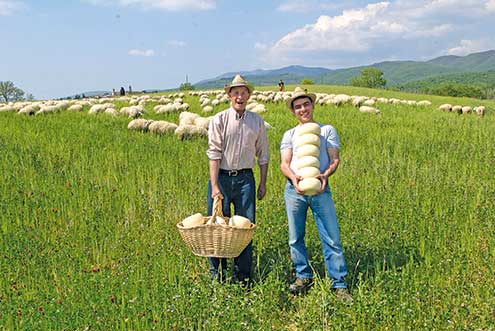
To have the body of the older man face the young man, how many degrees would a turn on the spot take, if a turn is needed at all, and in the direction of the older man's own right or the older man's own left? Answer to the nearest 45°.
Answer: approximately 90° to the older man's own left

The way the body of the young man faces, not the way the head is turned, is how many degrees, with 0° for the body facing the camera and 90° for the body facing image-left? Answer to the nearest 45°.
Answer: approximately 0°

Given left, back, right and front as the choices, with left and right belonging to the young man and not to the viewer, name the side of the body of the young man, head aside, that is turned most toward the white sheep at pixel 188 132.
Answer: back

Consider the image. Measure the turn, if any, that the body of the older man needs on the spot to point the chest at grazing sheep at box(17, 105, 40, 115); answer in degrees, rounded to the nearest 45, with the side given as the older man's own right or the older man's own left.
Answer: approximately 135° to the older man's own right

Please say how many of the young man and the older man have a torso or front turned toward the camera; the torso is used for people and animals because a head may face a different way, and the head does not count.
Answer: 2

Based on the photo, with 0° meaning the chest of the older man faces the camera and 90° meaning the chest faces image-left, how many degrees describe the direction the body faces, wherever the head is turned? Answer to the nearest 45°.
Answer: approximately 0°

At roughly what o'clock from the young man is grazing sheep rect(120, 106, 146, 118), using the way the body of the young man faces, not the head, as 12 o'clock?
The grazing sheep is roughly at 5 o'clock from the young man.

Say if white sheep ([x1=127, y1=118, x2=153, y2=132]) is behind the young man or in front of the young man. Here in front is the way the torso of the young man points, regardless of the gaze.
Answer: behind

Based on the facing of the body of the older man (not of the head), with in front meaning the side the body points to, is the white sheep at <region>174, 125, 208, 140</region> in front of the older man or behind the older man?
behind

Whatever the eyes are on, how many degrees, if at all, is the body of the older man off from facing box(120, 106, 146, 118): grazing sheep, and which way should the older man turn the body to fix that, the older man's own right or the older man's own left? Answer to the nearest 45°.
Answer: approximately 180°
